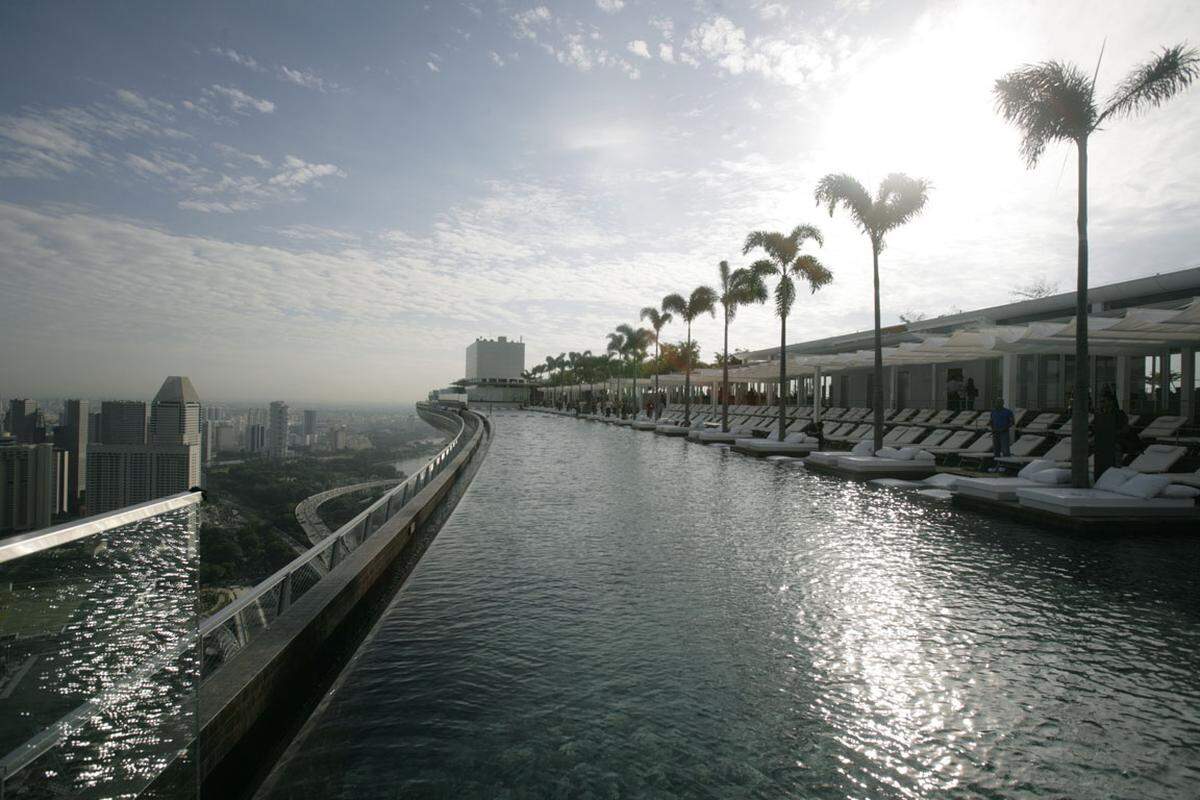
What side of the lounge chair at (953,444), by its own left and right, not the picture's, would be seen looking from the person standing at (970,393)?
right

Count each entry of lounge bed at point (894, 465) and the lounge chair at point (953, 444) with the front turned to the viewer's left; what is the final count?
2

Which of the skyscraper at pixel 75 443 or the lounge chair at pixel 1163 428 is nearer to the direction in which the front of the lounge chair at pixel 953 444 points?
the skyscraper

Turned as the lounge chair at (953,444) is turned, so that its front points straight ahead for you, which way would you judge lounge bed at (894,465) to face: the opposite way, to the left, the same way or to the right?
the same way

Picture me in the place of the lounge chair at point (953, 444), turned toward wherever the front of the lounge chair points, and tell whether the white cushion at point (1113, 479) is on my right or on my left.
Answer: on my left

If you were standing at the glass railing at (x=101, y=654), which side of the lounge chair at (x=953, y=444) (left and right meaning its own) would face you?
left

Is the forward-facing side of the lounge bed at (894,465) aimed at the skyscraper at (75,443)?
no

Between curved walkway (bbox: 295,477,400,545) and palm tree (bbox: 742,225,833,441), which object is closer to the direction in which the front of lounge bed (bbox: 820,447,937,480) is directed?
the curved walkway

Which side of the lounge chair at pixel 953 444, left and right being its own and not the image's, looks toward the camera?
left

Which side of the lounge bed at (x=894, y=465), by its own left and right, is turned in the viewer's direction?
left

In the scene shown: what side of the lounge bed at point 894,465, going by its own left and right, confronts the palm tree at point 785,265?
right

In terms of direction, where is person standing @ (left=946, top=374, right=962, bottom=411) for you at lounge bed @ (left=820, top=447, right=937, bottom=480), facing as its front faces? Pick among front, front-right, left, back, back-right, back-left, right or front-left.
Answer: right

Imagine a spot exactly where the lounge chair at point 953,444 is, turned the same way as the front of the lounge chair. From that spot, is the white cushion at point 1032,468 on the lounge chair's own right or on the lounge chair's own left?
on the lounge chair's own left
